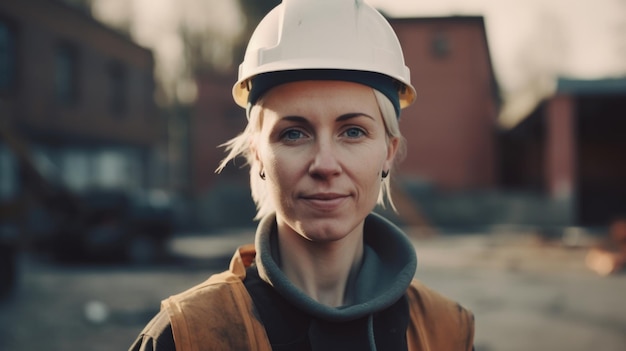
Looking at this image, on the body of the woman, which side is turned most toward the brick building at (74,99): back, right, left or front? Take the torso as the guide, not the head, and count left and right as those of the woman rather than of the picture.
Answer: back

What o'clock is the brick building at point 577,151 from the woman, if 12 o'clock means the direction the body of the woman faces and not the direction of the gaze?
The brick building is roughly at 7 o'clock from the woman.

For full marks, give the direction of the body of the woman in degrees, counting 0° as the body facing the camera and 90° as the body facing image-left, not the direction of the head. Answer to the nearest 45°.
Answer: approximately 0°
